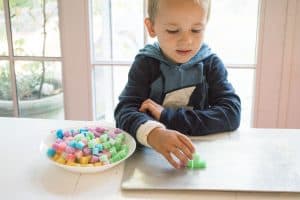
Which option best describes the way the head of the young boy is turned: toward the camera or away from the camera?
toward the camera

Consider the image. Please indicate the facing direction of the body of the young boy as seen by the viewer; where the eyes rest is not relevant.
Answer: toward the camera

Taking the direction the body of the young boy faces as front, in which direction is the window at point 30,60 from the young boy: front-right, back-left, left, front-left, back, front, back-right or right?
back-right
